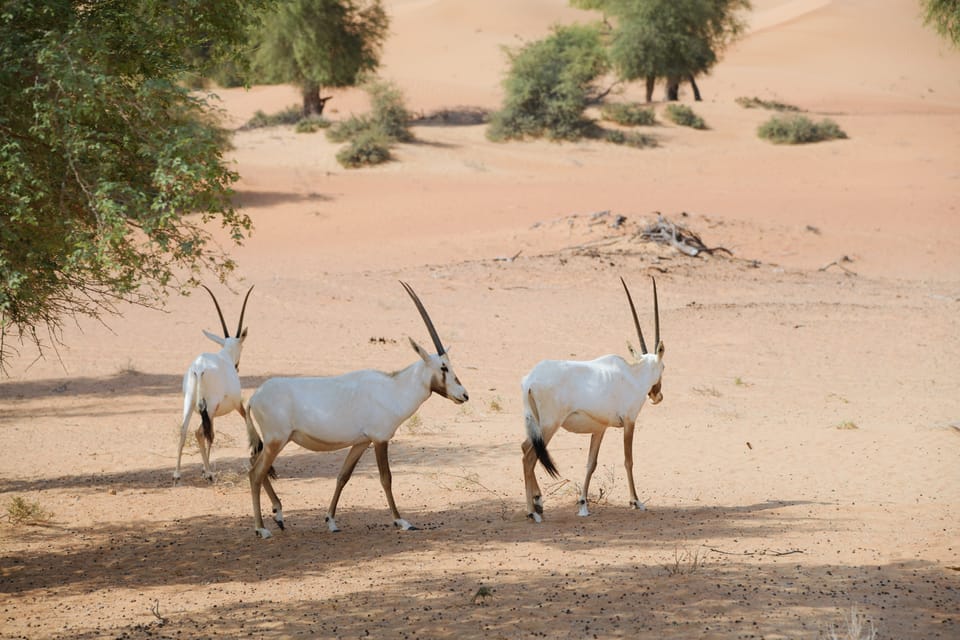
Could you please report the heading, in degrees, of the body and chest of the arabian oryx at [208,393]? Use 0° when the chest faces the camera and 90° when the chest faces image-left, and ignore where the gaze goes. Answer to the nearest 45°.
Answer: approximately 225°

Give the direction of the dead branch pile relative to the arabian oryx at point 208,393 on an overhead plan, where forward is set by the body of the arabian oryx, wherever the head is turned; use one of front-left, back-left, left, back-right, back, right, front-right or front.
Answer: front

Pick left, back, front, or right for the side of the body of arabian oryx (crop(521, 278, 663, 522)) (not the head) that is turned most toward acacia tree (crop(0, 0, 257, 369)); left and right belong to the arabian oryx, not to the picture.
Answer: back

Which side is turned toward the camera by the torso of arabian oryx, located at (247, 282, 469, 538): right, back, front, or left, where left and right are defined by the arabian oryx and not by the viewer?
right

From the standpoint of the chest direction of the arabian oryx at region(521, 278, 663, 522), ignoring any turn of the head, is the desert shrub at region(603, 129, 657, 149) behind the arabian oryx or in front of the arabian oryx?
in front

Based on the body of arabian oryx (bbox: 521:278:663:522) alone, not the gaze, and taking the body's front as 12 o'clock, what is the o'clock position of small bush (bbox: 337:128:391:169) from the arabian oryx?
The small bush is roughly at 10 o'clock from the arabian oryx.

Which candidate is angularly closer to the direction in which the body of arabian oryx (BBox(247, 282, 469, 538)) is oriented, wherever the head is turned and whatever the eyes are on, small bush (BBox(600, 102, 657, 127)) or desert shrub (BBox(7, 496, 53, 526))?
the small bush

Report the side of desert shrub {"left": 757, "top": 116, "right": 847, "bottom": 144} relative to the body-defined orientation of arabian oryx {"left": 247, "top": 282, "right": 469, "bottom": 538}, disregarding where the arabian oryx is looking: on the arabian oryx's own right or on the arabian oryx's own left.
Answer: on the arabian oryx's own left

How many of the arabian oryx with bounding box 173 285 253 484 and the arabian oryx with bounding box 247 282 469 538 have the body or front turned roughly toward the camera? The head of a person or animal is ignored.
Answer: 0

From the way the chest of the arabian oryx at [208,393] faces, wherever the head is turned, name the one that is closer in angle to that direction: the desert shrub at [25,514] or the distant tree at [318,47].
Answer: the distant tree

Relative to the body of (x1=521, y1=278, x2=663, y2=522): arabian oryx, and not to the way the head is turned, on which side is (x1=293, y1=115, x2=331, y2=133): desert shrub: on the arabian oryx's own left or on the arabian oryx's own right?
on the arabian oryx's own left

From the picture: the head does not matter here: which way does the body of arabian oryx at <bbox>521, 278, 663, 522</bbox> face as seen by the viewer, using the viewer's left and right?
facing away from the viewer and to the right of the viewer
